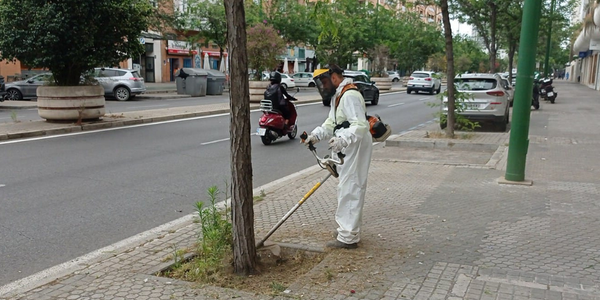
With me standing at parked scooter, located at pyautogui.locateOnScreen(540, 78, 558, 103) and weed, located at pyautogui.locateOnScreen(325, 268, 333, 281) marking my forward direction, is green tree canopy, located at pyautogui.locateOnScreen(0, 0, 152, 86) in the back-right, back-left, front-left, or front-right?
front-right

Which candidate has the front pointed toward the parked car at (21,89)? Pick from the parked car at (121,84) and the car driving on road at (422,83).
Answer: the parked car at (121,84)

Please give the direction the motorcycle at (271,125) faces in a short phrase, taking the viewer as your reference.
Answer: facing away from the viewer and to the right of the viewer

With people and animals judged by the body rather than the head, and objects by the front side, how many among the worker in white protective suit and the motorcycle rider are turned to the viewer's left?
1

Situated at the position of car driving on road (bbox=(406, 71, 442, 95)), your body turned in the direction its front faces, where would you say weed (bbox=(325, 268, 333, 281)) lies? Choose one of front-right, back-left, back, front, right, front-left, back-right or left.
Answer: back-right

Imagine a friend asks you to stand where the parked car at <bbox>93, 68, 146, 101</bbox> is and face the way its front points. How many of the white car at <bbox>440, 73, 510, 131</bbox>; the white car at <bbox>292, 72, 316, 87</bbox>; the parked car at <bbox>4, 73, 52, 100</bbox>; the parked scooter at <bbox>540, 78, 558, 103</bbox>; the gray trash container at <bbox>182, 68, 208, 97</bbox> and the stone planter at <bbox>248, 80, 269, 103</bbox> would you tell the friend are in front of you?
1

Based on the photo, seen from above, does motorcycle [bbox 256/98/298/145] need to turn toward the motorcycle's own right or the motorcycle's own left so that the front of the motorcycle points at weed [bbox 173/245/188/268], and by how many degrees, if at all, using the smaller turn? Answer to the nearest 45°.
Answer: approximately 135° to the motorcycle's own right

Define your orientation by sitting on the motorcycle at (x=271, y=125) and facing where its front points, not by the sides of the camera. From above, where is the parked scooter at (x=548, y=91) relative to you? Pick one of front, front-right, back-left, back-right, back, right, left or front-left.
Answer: front

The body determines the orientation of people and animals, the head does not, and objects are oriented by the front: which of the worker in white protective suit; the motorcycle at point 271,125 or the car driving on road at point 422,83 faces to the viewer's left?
the worker in white protective suit

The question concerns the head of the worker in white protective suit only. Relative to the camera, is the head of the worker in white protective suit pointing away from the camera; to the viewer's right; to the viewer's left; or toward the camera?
to the viewer's left

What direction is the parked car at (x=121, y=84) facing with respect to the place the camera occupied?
facing to the left of the viewer

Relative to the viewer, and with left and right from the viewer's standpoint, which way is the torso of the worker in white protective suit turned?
facing to the left of the viewer

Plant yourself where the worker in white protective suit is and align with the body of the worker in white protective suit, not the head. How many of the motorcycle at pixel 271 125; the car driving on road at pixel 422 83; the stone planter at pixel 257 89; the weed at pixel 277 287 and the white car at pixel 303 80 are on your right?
4

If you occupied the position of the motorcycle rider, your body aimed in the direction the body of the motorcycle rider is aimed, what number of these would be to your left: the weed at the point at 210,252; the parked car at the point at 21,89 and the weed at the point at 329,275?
1

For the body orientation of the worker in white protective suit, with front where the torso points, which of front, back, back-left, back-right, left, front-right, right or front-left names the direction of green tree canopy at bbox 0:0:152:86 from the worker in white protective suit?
front-right

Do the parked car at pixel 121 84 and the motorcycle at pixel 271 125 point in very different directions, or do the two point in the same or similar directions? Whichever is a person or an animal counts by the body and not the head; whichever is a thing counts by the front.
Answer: very different directions

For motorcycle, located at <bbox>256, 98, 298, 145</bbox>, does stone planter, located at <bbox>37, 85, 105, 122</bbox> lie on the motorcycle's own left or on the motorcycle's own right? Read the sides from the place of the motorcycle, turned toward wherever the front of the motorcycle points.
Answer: on the motorcycle's own left

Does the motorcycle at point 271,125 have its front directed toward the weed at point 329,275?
no
